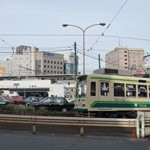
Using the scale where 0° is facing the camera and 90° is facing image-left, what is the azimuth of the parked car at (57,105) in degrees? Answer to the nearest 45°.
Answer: approximately 90°
